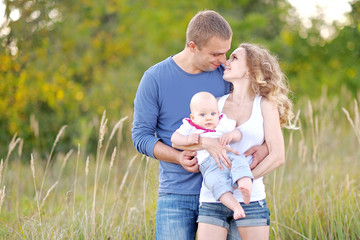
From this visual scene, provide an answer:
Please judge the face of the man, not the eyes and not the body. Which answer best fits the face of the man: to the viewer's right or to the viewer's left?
to the viewer's right

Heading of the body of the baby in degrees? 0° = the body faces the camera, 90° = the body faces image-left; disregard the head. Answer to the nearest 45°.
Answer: approximately 0°

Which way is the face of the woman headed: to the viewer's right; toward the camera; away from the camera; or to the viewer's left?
to the viewer's left

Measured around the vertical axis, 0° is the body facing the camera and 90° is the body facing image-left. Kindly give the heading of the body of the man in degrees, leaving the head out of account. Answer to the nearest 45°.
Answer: approximately 315°

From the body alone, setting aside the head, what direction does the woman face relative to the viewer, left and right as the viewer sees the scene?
facing the viewer and to the left of the viewer
